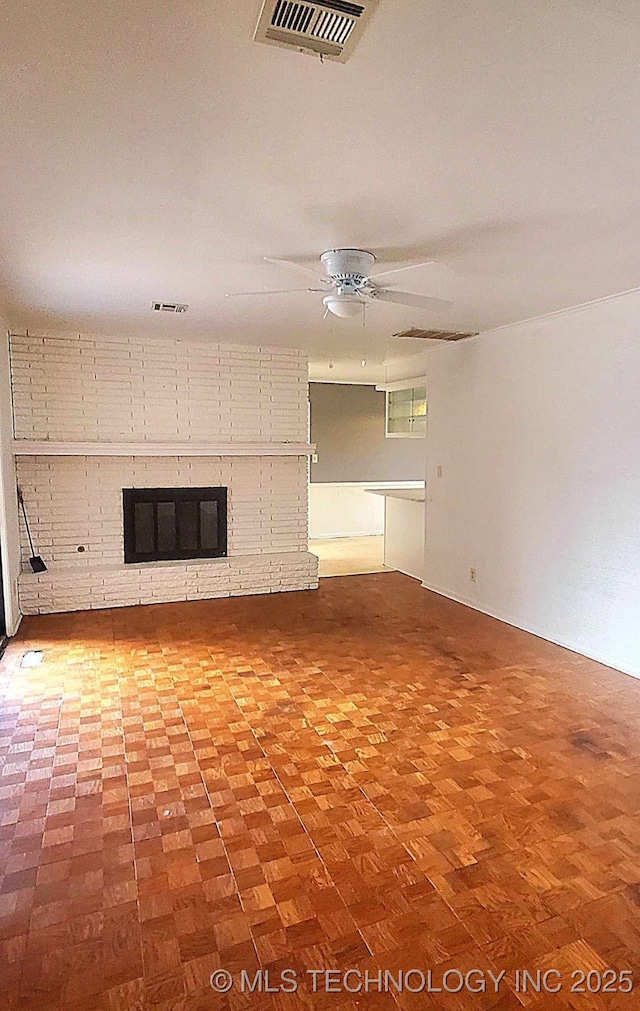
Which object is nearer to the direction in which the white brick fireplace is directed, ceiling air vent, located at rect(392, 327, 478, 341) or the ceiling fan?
the ceiling fan

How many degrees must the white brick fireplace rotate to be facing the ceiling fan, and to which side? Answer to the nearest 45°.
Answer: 0° — it already faces it

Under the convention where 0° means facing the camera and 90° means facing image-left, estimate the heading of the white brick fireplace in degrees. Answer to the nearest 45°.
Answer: approximately 0°

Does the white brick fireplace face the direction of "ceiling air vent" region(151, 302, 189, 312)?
yes

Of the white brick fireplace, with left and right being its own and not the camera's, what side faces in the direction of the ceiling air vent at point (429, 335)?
left
